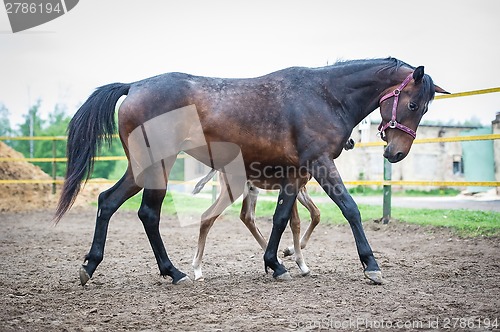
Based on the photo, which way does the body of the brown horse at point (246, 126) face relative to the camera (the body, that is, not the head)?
to the viewer's right

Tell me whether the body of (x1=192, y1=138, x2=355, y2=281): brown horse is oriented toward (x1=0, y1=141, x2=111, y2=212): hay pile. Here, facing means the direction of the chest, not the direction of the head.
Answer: no

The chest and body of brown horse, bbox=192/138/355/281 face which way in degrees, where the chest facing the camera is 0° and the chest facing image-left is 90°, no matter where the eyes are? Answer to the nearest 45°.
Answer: approximately 270°

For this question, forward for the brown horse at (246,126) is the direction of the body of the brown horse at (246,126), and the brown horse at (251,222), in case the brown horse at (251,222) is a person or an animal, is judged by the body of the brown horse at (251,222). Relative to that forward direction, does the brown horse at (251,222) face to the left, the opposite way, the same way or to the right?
the same way

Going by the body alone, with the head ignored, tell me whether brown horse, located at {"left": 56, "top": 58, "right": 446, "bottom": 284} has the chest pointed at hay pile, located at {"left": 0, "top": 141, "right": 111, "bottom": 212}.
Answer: no
